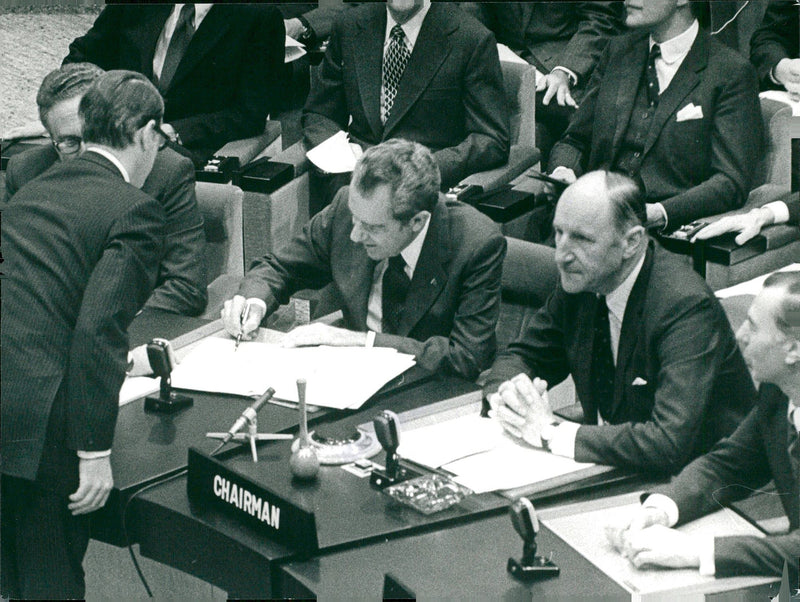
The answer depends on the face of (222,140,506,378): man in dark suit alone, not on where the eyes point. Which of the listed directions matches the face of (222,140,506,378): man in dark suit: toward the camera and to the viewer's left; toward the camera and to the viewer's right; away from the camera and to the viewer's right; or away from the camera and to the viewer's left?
toward the camera and to the viewer's left

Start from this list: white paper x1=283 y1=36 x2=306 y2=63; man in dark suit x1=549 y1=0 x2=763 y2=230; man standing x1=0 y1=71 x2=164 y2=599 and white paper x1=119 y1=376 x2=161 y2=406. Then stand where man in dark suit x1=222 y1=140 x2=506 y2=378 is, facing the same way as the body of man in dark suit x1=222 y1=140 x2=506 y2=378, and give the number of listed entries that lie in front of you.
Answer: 2

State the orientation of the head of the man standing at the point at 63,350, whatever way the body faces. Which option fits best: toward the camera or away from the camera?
away from the camera

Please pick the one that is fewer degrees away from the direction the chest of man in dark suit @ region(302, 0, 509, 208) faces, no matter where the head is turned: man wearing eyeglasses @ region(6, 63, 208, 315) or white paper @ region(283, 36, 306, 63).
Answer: the man wearing eyeglasses

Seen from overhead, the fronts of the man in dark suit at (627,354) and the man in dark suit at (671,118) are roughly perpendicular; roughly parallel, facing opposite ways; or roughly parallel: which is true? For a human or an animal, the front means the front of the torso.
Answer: roughly parallel

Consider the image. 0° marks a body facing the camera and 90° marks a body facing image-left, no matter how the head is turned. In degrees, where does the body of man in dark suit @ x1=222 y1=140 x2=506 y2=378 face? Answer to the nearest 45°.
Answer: approximately 45°

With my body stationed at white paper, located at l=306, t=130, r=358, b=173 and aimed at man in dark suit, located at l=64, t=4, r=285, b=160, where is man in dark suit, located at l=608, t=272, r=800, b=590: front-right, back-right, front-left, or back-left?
back-left

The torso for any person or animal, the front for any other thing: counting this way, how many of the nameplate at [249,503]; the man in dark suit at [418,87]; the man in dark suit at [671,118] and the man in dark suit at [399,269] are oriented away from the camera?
0

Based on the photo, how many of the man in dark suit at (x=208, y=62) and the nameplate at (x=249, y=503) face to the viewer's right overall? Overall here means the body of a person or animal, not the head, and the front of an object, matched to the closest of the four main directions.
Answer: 0

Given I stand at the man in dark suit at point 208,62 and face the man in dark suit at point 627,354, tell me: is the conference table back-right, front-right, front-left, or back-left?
front-right

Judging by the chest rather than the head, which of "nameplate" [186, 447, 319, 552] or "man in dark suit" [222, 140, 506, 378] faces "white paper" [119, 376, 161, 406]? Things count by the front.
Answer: the man in dark suit

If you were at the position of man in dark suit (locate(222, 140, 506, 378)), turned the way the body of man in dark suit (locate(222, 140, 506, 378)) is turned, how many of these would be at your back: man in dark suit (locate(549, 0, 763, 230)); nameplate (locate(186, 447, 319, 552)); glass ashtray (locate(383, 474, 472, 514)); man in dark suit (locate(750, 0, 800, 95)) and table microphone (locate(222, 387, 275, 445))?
2

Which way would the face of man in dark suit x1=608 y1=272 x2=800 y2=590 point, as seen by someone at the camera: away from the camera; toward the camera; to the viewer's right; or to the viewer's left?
to the viewer's left

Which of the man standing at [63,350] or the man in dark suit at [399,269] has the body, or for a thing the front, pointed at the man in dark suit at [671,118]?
the man standing

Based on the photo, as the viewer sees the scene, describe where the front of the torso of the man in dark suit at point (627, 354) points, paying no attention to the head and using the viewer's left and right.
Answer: facing the viewer and to the left of the viewer

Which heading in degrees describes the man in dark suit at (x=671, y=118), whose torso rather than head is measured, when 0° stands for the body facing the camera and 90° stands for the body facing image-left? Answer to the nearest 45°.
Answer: approximately 45°

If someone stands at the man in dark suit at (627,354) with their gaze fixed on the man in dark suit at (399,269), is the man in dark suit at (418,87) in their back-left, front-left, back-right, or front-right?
front-right

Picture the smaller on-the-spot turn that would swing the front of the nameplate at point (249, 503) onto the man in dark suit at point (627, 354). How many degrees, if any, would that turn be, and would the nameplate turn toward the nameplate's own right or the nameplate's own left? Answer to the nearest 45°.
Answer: approximately 180°
